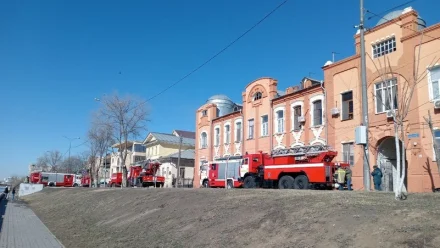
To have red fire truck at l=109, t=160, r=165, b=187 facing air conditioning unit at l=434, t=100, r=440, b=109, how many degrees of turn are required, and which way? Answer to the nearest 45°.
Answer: approximately 135° to its left

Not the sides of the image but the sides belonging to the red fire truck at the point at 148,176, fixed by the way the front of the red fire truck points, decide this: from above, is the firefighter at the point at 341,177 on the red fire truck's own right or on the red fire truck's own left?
on the red fire truck's own left

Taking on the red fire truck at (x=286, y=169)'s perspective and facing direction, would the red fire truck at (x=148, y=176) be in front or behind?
in front

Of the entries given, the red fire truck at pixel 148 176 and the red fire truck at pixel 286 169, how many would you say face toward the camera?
0

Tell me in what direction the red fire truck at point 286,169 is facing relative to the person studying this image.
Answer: facing away from the viewer and to the left of the viewer

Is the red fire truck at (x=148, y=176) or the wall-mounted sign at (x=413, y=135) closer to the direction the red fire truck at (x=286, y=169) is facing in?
the red fire truck

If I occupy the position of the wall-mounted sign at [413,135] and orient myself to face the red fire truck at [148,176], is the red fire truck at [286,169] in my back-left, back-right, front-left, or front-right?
front-left

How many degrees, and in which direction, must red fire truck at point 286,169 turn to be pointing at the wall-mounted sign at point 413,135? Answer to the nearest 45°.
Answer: approximately 135° to its right

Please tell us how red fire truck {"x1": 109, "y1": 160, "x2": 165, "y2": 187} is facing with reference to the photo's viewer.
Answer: facing to the left of the viewer

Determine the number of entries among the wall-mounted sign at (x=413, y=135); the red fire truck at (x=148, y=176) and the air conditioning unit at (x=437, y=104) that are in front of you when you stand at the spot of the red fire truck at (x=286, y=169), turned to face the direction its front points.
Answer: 1
